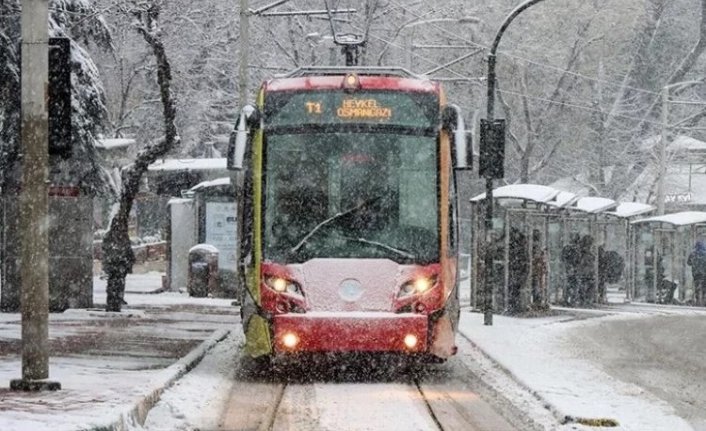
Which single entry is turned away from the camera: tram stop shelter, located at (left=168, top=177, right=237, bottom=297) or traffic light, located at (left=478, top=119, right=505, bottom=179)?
the traffic light

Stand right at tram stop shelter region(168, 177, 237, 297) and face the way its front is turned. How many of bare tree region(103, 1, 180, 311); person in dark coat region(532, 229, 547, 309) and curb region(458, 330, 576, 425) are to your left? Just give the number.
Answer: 0

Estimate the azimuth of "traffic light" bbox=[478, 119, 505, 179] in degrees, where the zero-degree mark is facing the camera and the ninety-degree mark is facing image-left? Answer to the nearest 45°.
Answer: approximately 180°

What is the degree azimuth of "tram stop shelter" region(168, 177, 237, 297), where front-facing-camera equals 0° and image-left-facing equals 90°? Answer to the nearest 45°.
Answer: approximately 270°

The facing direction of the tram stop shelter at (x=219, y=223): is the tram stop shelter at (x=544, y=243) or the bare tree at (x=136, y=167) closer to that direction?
the tram stop shelter

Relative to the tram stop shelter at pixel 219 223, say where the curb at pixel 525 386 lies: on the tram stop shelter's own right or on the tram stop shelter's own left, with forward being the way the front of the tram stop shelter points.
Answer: on the tram stop shelter's own right

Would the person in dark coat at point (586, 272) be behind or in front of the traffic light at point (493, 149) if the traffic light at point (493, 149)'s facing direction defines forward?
in front

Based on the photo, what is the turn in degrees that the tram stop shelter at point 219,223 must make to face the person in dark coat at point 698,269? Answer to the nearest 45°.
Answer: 0° — it already faces them

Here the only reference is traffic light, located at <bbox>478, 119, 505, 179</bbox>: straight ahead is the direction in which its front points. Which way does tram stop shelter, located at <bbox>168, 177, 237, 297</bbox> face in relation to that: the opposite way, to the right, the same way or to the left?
to the right

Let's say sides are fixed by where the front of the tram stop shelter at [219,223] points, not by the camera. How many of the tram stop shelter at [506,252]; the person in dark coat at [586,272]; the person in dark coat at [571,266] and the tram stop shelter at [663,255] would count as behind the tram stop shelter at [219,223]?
0

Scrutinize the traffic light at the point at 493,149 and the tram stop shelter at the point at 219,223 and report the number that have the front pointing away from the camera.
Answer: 1

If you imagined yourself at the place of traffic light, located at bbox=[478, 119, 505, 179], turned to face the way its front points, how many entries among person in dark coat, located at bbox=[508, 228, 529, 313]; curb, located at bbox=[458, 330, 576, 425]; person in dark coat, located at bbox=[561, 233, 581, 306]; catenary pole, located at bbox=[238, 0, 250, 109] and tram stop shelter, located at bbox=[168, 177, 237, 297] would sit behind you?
1

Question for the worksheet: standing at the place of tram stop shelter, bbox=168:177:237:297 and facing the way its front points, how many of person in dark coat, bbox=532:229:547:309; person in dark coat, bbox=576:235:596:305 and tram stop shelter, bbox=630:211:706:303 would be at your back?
0
